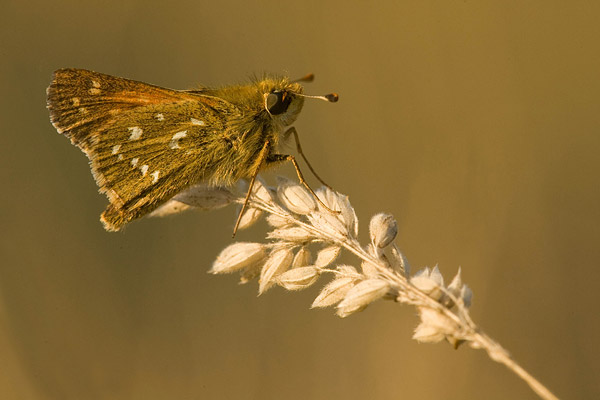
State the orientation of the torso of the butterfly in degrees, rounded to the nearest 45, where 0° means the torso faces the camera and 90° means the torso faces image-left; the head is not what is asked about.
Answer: approximately 270°
